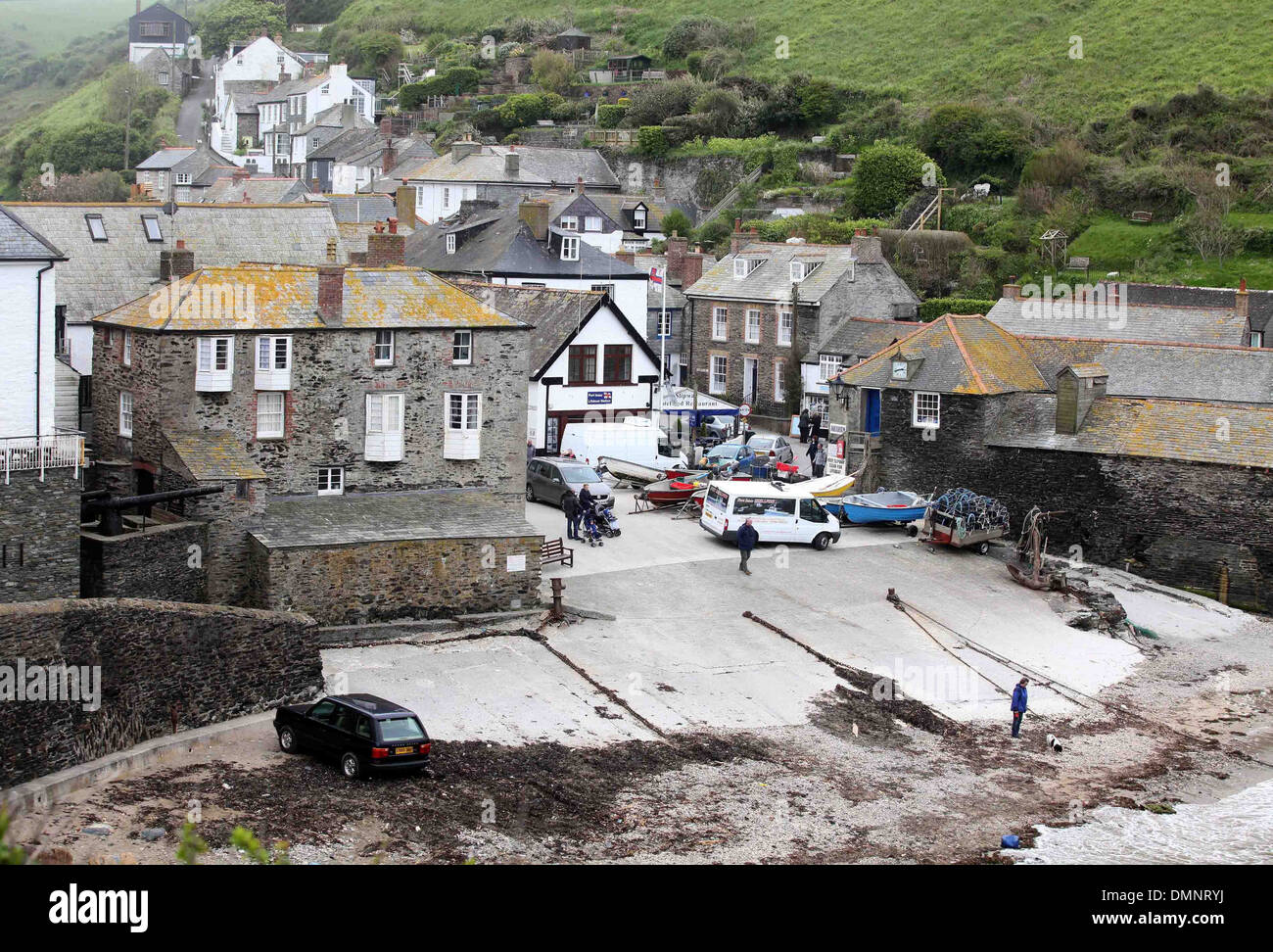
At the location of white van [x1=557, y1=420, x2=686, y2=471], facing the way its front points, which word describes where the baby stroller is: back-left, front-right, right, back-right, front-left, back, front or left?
right

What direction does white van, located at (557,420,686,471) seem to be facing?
to the viewer's right

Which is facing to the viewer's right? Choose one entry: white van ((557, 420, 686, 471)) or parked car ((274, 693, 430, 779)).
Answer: the white van

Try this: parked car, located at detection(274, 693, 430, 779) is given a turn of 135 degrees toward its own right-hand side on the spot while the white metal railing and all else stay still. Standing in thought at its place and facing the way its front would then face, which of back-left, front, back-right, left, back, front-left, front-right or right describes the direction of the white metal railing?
back-left

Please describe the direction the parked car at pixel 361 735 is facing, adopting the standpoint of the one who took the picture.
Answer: facing away from the viewer and to the left of the viewer

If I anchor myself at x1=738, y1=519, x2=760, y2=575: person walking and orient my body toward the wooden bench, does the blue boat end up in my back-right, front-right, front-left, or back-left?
back-right

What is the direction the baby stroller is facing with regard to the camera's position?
facing the viewer and to the right of the viewer
